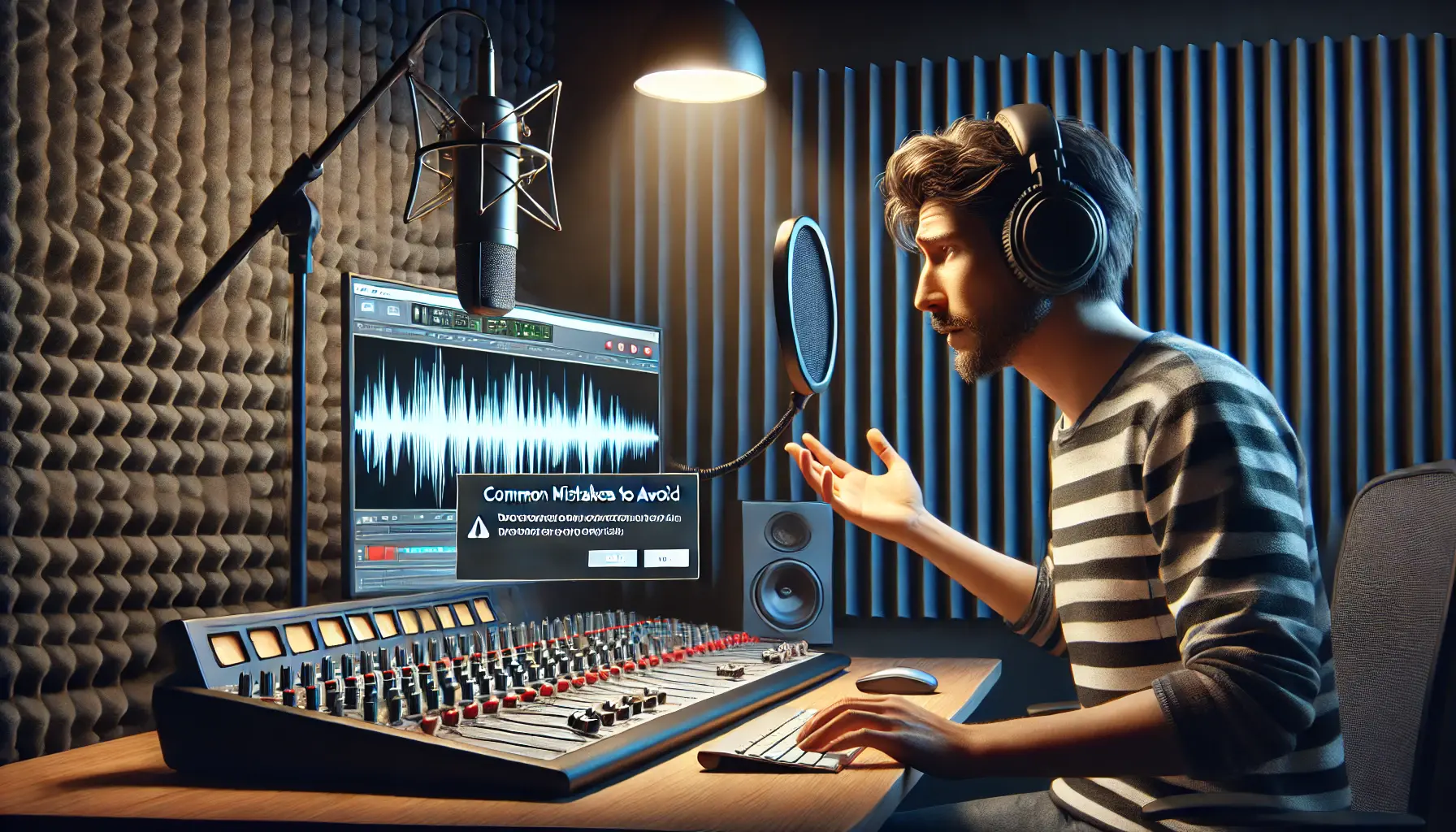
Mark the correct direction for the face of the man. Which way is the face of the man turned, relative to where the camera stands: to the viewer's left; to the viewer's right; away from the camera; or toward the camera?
to the viewer's left

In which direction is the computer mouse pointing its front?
to the viewer's left

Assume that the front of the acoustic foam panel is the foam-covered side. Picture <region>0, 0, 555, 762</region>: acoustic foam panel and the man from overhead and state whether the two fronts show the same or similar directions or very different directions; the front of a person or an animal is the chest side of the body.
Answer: very different directions

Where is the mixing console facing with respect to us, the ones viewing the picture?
facing the viewer and to the right of the viewer

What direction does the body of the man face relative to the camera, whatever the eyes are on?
to the viewer's left

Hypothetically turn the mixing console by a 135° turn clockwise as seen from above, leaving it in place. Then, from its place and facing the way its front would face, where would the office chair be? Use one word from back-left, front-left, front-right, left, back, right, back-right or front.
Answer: back

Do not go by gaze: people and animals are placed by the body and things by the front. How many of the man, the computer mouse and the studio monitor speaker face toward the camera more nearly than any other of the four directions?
1

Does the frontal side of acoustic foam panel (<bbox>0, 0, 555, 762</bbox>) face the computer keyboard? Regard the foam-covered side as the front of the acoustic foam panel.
yes

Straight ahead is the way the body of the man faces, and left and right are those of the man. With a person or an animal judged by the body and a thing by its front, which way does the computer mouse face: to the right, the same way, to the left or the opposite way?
the same way

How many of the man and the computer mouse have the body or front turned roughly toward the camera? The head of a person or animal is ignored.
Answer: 0

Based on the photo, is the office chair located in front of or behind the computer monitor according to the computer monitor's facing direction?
in front

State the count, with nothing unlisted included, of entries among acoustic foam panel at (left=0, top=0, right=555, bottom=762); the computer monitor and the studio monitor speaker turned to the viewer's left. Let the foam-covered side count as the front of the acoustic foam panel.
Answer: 0

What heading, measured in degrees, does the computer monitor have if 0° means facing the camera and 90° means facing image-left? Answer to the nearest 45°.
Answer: approximately 315°

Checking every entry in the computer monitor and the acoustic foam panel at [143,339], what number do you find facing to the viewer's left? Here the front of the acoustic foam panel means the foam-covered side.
0

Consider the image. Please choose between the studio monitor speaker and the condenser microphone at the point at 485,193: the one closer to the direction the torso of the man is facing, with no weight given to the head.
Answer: the condenser microphone

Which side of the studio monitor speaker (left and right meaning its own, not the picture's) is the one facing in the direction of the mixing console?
front

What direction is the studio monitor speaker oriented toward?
toward the camera
